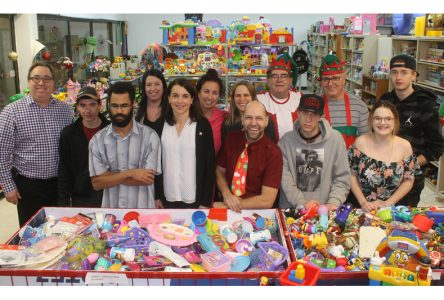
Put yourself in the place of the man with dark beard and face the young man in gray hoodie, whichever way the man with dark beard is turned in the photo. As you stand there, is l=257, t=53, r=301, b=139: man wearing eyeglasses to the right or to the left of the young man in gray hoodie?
left

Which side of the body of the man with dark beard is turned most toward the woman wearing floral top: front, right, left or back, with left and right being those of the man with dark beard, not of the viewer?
left

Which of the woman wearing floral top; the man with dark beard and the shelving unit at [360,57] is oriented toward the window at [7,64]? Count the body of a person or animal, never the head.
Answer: the shelving unit

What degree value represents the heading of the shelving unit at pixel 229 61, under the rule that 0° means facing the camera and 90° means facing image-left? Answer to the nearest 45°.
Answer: approximately 0°

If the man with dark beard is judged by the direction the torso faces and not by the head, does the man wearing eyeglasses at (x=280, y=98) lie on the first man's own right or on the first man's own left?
on the first man's own left

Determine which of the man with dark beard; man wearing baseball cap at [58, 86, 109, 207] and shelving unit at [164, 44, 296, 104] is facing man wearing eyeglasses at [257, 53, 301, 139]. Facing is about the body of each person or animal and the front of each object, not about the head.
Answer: the shelving unit

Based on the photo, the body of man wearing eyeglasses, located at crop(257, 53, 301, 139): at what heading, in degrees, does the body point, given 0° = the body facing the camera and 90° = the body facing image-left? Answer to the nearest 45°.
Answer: approximately 0°
